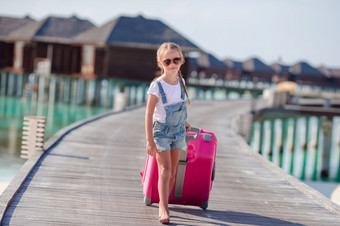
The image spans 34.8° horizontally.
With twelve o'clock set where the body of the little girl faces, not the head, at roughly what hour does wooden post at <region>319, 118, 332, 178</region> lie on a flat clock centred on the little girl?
The wooden post is roughly at 8 o'clock from the little girl.

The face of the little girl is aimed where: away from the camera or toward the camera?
toward the camera
